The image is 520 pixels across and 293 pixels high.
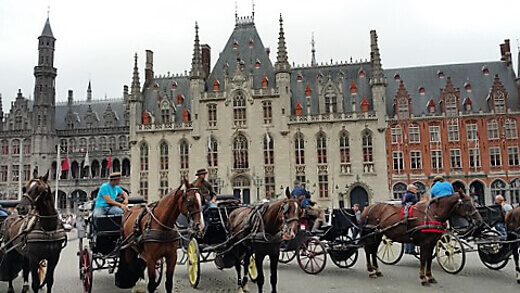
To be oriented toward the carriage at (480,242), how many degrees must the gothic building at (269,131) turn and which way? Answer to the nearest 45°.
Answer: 0° — it already faces it

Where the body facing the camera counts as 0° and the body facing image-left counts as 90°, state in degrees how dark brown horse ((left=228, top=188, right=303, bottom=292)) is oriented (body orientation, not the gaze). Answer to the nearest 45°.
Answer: approximately 315°

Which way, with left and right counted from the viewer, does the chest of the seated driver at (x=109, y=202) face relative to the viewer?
facing the viewer and to the right of the viewer

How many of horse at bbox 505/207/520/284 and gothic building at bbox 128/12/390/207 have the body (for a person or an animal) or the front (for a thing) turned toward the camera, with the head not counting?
1

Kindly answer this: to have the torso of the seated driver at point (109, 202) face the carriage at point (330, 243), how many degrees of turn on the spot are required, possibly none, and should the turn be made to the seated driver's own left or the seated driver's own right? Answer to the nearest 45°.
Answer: approximately 45° to the seated driver's own left

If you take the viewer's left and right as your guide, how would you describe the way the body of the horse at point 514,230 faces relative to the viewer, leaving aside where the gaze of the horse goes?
facing to the right of the viewer

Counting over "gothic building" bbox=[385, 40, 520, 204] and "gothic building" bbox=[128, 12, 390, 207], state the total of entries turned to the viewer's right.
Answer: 0

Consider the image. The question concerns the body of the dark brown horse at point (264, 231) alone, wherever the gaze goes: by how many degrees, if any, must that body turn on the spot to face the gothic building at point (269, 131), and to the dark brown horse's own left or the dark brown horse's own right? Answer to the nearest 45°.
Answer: approximately 135° to the dark brown horse's own left

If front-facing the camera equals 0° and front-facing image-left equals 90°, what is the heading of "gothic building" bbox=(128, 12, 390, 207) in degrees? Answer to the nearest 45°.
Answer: approximately 0°

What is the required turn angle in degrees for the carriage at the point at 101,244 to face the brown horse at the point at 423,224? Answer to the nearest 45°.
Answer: approximately 45° to its left

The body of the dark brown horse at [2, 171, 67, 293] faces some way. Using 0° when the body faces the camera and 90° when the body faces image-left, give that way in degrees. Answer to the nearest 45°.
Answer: approximately 315°

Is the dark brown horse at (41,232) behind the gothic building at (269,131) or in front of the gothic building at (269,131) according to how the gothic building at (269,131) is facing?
in front
